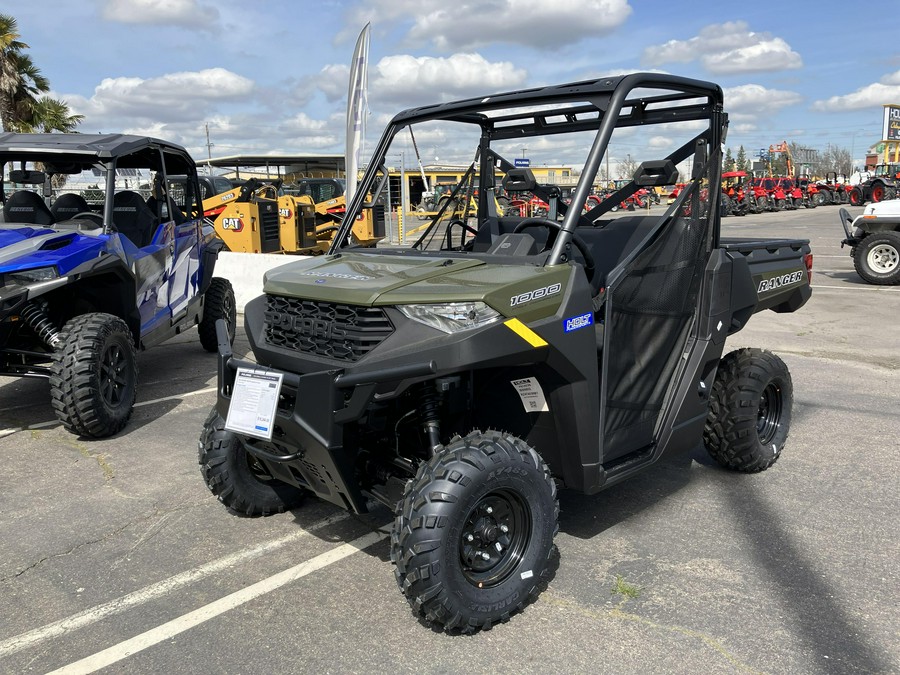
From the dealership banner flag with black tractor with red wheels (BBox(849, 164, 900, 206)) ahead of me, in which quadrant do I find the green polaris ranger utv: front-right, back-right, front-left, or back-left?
back-right

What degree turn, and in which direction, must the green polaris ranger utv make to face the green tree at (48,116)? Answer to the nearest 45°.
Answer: approximately 90° to its right

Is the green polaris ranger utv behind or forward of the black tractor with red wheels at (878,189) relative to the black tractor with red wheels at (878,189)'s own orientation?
forward

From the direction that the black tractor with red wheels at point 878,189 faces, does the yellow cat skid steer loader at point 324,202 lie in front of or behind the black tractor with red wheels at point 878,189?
in front

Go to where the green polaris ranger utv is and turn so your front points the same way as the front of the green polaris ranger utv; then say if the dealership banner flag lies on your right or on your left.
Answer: on your right

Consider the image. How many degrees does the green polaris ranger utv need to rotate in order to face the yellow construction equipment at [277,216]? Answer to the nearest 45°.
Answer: approximately 135° to its right

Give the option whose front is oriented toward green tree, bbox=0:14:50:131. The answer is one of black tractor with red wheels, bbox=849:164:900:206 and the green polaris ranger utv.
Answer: the black tractor with red wheels

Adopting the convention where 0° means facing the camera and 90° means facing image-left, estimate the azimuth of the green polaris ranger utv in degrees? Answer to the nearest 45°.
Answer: approximately 45°

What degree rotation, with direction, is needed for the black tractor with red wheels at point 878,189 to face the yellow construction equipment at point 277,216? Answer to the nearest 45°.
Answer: approximately 45° to its left

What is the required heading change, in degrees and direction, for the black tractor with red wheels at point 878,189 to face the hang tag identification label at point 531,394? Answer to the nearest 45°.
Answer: approximately 45° to its left

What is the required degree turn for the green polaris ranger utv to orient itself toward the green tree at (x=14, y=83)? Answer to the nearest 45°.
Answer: approximately 90° to its right

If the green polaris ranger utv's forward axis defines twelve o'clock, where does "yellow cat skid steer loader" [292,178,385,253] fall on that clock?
The yellow cat skid steer loader is roughly at 4 o'clock from the green polaris ranger utv.
